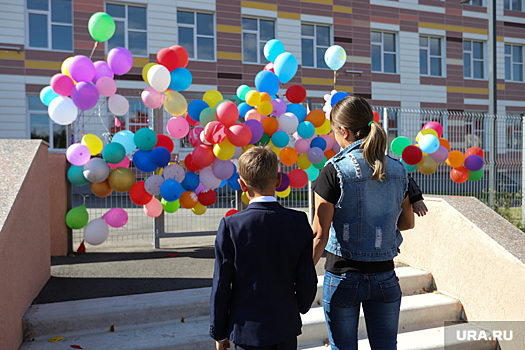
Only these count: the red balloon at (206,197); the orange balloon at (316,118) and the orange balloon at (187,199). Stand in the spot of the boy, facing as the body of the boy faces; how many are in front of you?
3

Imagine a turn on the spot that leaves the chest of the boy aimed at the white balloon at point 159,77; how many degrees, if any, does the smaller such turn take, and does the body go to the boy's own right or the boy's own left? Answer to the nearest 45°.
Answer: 0° — they already face it

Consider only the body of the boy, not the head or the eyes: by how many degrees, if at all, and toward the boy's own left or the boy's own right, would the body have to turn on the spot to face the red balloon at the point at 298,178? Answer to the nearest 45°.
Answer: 0° — they already face it

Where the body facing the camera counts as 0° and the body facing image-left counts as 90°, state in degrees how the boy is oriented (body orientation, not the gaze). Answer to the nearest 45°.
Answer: approximately 180°

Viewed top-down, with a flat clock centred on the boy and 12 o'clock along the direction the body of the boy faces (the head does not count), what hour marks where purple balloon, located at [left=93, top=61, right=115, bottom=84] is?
The purple balloon is roughly at 11 o'clock from the boy.

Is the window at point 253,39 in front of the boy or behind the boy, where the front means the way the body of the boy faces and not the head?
in front

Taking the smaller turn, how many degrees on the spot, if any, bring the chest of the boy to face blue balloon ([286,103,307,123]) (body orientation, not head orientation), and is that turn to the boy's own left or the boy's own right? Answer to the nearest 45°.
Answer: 0° — they already face it

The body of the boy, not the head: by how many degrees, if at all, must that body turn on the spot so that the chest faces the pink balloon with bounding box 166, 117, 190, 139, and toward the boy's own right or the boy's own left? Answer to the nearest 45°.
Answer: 0° — they already face it

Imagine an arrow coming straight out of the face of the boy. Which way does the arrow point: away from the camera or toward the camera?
away from the camera

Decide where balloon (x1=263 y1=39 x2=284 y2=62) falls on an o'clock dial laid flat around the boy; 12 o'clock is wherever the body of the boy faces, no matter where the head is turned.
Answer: The balloon is roughly at 12 o'clock from the boy.

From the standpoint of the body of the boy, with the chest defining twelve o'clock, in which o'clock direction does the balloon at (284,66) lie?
The balloon is roughly at 12 o'clock from the boy.

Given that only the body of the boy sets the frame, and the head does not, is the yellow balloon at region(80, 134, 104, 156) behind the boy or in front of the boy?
in front
